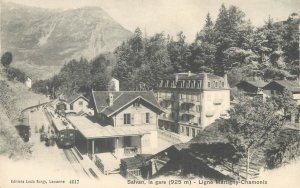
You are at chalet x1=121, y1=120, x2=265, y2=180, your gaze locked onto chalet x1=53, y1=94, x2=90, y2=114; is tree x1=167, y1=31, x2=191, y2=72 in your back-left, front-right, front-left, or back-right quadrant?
front-right

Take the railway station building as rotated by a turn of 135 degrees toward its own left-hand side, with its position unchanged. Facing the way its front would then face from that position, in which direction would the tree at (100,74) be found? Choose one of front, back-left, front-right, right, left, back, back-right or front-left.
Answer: left

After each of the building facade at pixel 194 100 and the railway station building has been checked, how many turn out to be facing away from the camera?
0

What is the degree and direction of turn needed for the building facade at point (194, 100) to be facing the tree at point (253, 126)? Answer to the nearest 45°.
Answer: approximately 45° to its left

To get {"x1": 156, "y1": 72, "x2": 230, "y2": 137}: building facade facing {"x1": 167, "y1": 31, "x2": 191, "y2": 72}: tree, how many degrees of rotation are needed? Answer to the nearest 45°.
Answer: approximately 135° to its right

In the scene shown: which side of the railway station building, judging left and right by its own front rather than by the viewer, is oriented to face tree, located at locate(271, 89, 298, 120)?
left

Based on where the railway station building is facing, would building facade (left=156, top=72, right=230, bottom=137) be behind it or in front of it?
behind

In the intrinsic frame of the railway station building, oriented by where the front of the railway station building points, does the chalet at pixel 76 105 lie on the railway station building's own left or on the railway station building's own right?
on the railway station building's own right

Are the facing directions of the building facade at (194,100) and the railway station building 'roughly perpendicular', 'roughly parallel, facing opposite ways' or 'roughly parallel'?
roughly parallel

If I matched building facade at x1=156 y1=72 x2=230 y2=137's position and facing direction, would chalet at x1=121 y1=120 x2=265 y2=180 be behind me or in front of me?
in front

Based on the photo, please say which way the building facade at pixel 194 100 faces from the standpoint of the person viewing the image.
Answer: facing the viewer and to the left of the viewer
